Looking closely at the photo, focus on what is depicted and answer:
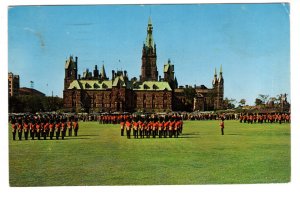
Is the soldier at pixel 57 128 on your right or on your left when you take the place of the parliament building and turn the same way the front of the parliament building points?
on your right

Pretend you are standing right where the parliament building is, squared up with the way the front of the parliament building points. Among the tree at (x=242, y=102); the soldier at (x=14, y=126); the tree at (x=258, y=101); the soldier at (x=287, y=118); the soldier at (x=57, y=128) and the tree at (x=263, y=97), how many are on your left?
4

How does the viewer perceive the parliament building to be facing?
facing the viewer

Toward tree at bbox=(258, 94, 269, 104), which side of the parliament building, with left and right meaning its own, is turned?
left
